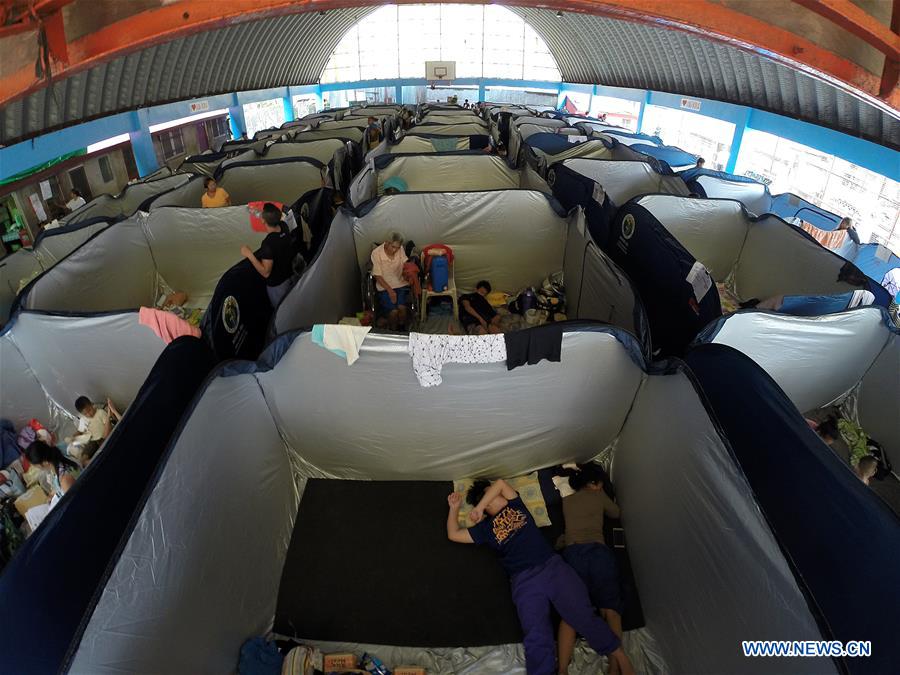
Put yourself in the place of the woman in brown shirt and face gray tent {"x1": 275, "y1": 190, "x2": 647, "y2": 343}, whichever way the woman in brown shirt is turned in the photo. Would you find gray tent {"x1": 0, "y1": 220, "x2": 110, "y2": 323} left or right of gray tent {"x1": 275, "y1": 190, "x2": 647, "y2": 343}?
left

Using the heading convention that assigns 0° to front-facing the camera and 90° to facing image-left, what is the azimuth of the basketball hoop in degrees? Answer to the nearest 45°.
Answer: approximately 0°

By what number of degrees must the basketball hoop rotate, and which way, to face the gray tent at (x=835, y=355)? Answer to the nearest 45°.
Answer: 0° — it already faces it

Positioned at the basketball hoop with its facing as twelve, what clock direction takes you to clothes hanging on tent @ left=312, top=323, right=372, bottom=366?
The clothes hanging on tent is roughly at 12 o'clock from the basketball hoop.

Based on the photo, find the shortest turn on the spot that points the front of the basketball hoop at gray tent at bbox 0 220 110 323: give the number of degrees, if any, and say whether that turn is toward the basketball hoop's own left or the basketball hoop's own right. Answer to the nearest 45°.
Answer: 0° — it already faces it

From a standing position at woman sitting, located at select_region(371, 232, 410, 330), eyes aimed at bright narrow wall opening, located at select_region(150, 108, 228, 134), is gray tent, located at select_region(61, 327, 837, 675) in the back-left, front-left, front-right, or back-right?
back-left
